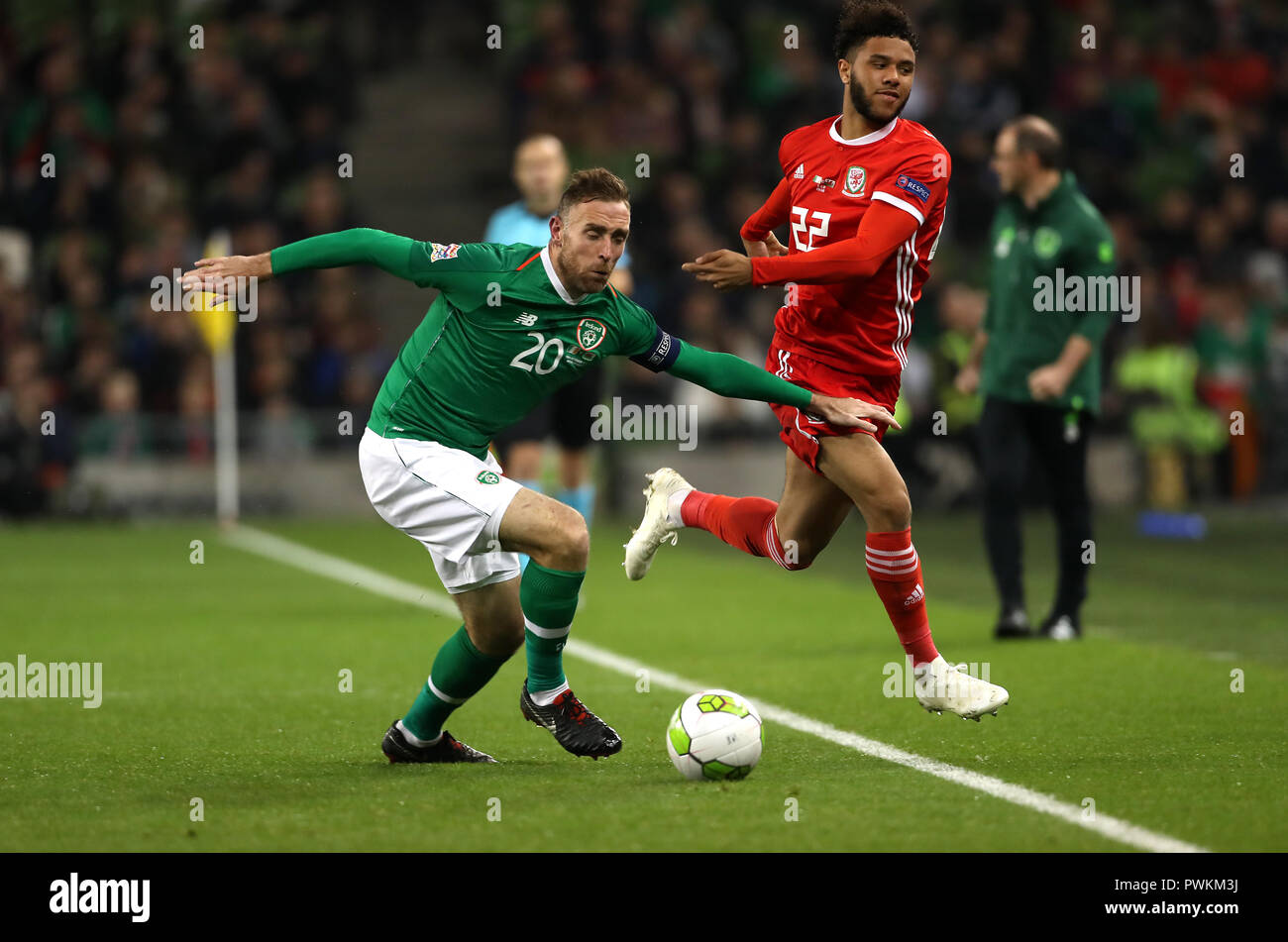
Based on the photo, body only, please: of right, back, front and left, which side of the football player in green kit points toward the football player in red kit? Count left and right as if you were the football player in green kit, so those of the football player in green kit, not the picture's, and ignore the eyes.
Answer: left

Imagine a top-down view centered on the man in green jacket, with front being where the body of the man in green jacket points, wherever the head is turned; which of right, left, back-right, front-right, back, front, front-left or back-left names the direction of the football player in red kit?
front-left

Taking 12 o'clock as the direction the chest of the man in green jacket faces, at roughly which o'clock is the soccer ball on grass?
The soccer ball on grass is roughly at 11 o'clock from the man in green jacket.

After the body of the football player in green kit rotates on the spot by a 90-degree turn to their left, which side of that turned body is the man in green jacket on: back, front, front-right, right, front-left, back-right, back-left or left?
front

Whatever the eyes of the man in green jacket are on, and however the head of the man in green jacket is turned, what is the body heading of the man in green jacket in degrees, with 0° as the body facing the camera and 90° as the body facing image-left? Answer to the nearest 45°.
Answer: approximately 45°

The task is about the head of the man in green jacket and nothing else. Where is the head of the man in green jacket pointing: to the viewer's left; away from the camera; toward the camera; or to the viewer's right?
to the viewer's left
